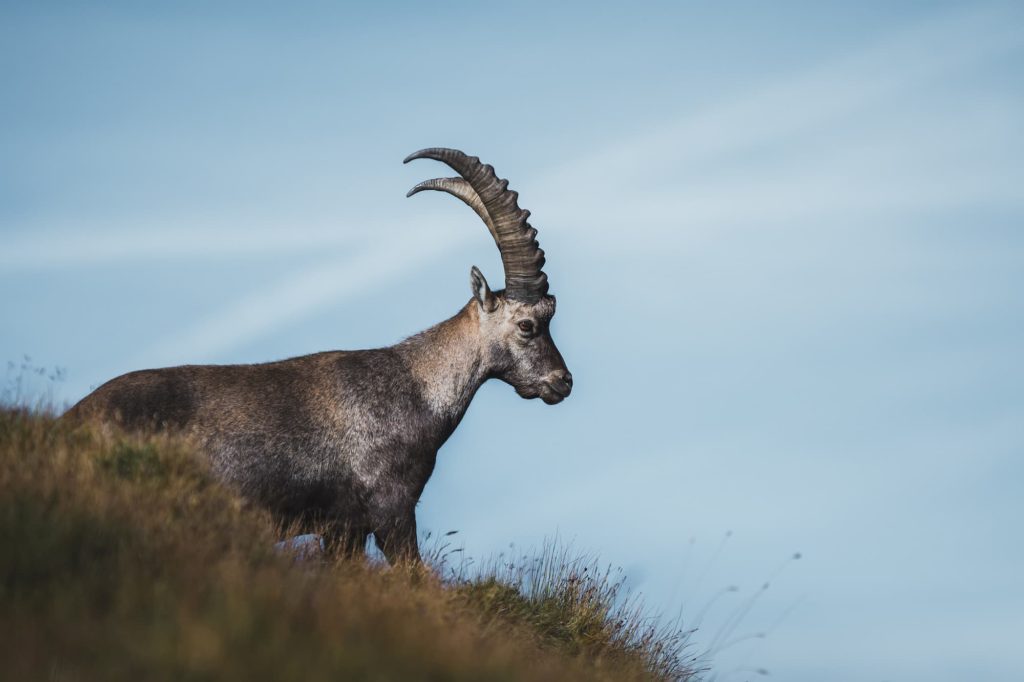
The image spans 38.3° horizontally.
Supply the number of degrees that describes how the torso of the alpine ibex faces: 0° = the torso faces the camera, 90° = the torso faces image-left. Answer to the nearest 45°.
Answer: approximately 270°
